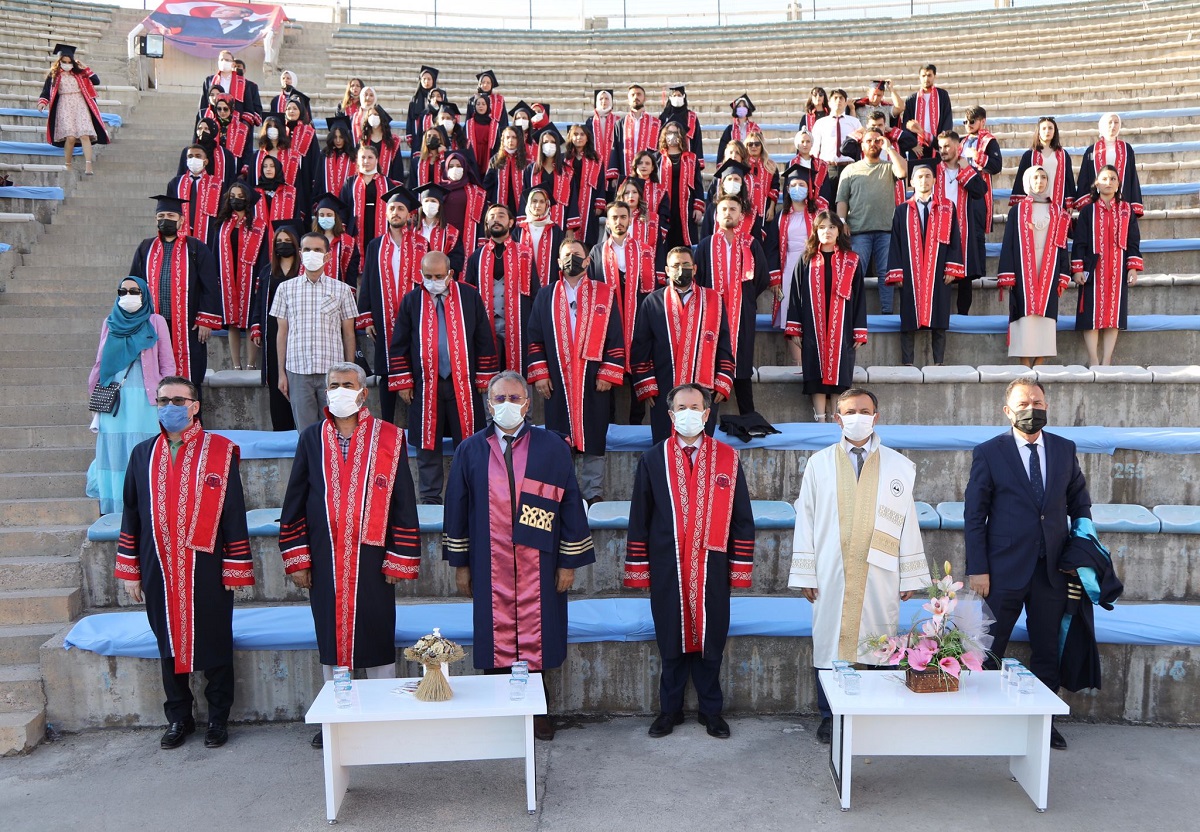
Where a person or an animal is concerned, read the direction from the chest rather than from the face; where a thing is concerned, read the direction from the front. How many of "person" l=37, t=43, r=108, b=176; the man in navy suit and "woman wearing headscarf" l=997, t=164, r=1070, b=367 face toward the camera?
3

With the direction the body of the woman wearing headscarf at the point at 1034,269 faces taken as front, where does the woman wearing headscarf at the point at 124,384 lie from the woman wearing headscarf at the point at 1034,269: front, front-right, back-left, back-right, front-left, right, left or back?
front-right

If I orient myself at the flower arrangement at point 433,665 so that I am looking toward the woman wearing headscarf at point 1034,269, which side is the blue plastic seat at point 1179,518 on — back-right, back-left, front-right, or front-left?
front-right

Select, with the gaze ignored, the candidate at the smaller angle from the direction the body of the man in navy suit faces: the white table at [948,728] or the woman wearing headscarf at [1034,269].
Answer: the white table

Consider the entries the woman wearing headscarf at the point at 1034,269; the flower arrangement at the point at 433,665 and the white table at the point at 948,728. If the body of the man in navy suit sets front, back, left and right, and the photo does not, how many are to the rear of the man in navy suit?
1

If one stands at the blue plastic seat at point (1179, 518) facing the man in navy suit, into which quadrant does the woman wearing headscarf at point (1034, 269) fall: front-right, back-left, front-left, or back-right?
back-right

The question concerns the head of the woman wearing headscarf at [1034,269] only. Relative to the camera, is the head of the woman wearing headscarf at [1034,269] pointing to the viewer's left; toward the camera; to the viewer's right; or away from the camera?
toward the camera

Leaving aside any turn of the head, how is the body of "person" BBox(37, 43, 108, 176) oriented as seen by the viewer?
toward the camera

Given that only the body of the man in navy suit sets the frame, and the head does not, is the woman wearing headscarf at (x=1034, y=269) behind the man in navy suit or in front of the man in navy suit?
behind

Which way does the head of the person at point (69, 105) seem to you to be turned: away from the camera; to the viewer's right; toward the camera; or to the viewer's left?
toward the camera

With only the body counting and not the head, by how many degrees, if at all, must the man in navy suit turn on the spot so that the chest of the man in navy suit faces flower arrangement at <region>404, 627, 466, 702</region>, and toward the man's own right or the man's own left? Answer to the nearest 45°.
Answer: approximately 45° to the man's own right

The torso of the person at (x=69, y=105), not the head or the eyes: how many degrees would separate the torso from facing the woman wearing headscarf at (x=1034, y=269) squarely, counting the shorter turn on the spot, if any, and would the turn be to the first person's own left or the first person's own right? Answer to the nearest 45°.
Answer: approximately 45° to the first person's own left

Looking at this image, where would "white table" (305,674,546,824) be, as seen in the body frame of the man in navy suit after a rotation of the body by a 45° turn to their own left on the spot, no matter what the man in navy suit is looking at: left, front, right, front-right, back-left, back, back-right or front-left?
right

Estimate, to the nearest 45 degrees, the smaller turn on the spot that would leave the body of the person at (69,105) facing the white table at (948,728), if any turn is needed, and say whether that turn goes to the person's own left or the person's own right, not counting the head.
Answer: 0° — they already face it

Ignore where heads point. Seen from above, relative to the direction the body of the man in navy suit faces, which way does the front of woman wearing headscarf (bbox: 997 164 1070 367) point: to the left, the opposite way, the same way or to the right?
the same way

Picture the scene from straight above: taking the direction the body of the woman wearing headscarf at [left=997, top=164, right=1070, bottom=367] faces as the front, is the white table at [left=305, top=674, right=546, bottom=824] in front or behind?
in front

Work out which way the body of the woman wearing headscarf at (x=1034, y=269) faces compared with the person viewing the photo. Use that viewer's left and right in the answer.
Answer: facing the viewer

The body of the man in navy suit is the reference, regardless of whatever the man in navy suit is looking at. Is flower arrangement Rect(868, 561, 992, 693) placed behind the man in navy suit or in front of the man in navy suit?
in front
